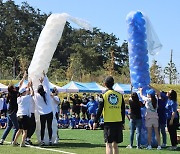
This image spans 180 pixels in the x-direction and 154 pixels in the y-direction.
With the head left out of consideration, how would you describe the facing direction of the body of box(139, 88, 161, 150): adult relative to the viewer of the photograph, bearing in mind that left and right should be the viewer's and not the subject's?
facing away from the viewer and to the left of the viewer

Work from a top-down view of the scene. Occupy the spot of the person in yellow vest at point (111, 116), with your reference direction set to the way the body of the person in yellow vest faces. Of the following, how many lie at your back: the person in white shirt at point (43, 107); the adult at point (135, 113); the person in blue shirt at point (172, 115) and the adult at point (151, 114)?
0

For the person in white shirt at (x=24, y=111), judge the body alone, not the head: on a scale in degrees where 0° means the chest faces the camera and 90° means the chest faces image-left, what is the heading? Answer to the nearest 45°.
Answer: approximately 225°

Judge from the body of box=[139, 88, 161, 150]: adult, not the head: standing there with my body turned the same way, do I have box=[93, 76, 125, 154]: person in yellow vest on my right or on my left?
on my left

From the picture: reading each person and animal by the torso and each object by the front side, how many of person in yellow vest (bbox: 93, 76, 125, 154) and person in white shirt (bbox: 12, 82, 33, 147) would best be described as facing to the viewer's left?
0

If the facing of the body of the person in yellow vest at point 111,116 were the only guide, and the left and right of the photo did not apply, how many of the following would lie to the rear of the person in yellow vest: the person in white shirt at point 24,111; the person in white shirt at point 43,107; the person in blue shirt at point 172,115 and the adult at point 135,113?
0

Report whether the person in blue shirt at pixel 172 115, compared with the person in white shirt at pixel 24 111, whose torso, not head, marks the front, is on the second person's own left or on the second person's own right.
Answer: on the second person's own right

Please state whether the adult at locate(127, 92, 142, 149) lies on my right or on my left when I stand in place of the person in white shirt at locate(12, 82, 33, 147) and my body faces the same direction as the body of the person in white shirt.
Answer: on my right

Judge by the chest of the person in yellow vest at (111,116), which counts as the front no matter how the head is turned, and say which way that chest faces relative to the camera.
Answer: away from the camera

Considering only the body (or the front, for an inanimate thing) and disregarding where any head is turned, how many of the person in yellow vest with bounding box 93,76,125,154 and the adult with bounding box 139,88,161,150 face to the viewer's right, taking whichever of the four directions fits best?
0

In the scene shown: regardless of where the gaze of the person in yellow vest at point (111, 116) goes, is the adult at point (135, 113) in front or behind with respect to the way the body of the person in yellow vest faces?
in front

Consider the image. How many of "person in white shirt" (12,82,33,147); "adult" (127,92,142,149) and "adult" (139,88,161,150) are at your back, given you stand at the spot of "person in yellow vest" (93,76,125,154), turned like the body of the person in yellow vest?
0
